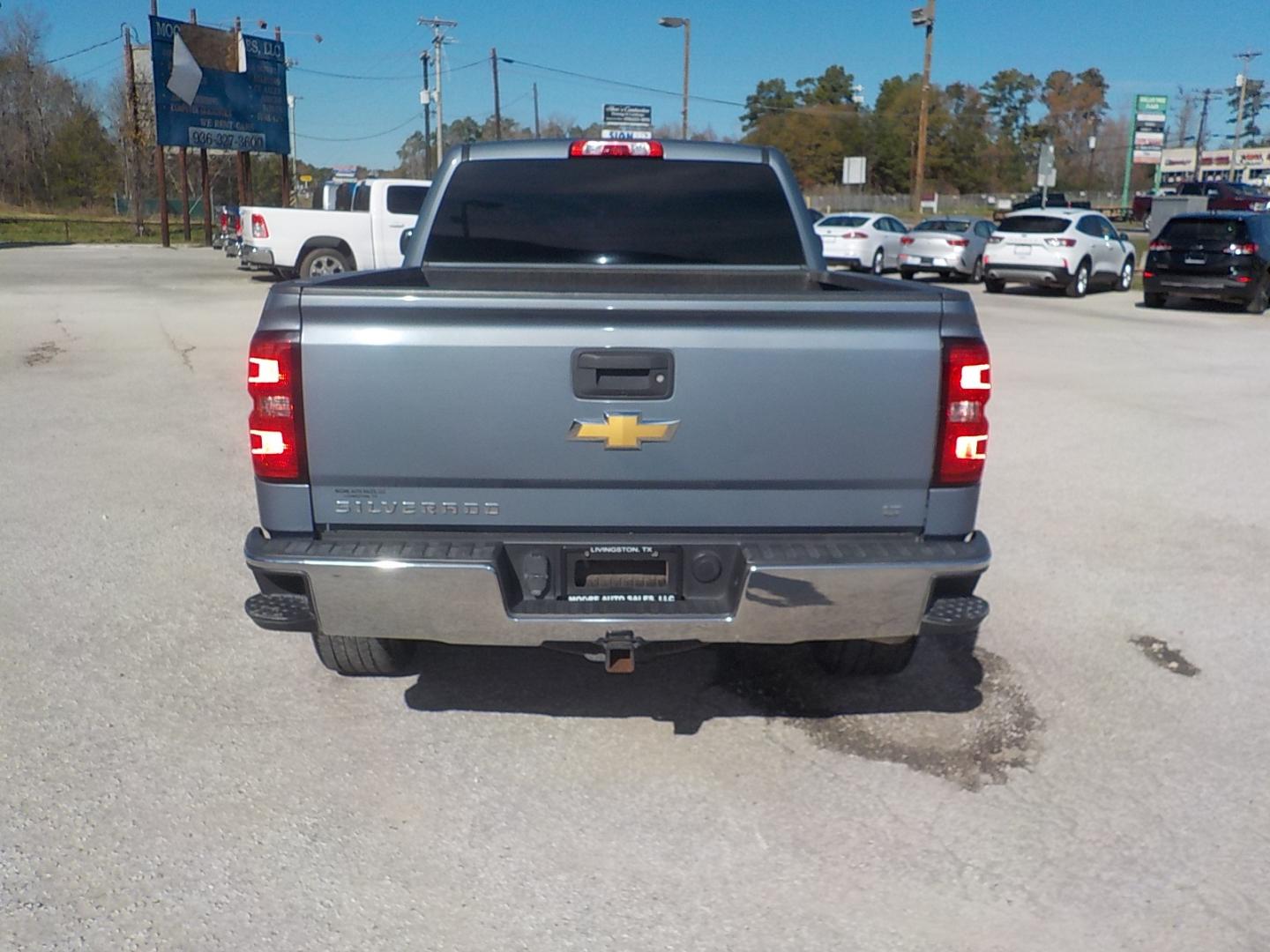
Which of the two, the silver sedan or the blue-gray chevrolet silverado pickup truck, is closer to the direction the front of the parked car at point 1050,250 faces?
the silver sedan

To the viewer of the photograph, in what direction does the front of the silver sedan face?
facing away from the viewer and to the right of the viewer

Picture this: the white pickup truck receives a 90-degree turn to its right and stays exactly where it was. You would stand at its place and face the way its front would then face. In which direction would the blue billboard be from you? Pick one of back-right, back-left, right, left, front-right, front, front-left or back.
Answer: back

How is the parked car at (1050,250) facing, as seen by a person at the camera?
facing away from the viewer and to the right of the viewer

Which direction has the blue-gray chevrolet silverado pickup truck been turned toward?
away from the camera

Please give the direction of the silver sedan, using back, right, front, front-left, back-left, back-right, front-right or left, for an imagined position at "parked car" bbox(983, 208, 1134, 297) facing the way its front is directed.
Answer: left

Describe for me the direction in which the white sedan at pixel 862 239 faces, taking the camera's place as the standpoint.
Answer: facing away from the viewer and to the right of the viewer

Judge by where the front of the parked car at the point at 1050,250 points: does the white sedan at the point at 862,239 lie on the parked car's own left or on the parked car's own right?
on the parked car's own left

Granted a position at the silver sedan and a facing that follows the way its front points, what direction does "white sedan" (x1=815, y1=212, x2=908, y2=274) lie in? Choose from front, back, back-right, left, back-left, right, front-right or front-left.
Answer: left

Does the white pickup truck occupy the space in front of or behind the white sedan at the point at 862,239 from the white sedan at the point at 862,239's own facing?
behind

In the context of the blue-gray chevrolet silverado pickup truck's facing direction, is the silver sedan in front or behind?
in front

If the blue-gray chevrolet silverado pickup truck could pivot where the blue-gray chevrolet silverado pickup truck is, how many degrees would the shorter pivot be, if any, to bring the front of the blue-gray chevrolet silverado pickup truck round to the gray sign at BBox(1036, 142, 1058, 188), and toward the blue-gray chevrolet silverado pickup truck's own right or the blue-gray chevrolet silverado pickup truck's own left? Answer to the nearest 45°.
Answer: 0° — it already faces it
